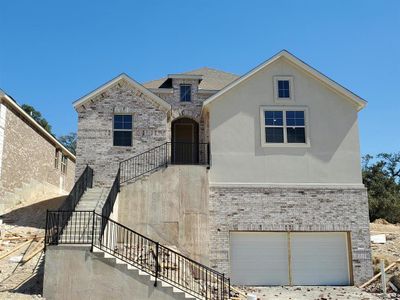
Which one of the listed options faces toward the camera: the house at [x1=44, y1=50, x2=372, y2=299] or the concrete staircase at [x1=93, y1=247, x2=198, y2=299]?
the house

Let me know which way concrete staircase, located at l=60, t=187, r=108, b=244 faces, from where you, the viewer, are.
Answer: facing the viewer

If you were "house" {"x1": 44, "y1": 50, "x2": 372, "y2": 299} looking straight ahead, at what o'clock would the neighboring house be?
The neighboring house is roughly at 4 o'clock from the house.

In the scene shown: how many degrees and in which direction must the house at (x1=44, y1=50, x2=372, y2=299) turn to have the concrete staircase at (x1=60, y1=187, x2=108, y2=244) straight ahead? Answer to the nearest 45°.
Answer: approximately 45° to its right

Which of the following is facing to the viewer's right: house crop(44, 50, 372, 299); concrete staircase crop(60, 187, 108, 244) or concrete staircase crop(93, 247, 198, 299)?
concrete staircase crop(93, 247, 198, 299)

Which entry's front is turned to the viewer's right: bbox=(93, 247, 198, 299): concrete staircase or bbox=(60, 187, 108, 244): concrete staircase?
bbox=(93, 247, 198, 299): concrete staircase

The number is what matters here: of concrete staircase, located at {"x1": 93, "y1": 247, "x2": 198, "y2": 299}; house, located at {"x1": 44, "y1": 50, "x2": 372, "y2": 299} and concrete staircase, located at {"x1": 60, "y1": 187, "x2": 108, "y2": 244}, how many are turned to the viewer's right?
1

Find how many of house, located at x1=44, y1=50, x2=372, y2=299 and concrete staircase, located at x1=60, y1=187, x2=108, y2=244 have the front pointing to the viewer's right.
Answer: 0

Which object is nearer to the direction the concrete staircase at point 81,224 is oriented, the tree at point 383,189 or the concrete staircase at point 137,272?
the concrete staircase

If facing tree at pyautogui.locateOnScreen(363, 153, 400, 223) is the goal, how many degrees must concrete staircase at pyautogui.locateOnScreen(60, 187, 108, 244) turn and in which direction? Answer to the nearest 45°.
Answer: approximately 135° to its left

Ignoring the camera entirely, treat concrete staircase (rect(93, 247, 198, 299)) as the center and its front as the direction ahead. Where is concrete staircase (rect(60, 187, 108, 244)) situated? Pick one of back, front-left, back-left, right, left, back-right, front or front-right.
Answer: back-left

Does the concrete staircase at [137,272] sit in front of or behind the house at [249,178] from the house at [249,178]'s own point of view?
in front

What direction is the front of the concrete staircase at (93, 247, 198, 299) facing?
to the viewer's right

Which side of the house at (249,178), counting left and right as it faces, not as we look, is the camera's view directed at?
front

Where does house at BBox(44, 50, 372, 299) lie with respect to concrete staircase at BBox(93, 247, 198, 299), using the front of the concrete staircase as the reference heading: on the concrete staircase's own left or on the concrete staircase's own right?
on the concrete staircase's own left

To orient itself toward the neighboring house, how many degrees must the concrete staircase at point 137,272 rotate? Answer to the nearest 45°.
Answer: approximately 135° to its left
